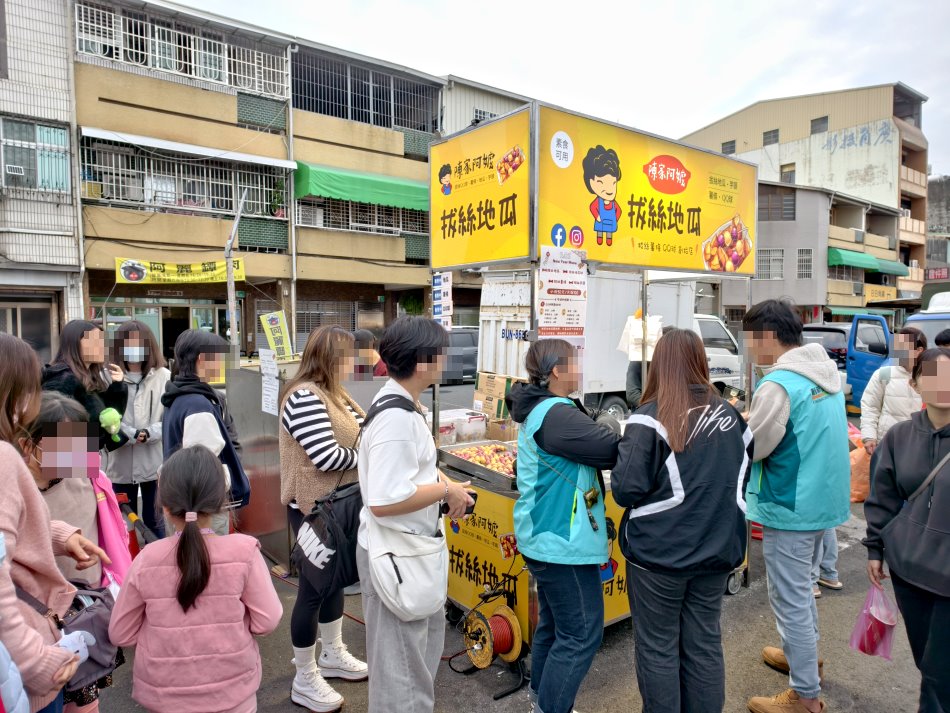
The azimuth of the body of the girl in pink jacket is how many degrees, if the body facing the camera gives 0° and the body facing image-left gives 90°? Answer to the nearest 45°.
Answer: approximately 180°

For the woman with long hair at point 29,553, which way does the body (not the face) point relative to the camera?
to the viewer's right

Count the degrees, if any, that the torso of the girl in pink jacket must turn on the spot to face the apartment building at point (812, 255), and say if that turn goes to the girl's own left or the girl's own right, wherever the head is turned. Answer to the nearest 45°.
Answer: approximately 45° to the girl's own right

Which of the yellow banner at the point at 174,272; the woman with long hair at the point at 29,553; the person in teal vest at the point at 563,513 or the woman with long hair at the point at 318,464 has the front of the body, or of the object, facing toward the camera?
the yellow banner

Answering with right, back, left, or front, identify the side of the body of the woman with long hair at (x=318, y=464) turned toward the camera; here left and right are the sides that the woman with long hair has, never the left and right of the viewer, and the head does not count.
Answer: right

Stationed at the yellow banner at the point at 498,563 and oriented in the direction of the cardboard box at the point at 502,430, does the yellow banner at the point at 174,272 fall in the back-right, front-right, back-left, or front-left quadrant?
front-left

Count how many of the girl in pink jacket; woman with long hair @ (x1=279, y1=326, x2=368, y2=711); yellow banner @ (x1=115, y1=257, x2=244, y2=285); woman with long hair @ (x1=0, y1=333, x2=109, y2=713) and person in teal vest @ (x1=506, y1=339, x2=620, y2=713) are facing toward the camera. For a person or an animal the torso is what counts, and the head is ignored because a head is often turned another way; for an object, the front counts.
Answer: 1

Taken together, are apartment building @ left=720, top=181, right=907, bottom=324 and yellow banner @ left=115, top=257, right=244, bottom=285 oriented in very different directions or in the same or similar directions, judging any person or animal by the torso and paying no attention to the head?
same or similar directions

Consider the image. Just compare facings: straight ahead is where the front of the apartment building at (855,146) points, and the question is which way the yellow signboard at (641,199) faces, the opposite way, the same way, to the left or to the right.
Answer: the same way

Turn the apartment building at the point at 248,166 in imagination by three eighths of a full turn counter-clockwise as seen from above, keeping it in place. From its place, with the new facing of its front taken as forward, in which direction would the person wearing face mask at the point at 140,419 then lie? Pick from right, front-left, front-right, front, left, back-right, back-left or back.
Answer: back

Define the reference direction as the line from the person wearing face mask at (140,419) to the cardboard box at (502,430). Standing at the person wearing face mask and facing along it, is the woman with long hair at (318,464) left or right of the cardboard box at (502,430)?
right

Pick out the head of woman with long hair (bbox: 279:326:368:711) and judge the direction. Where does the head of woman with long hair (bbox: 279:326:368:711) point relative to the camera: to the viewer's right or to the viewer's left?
to the viewer's right

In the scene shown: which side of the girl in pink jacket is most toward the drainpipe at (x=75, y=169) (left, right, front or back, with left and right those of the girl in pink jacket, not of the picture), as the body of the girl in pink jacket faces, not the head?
front
